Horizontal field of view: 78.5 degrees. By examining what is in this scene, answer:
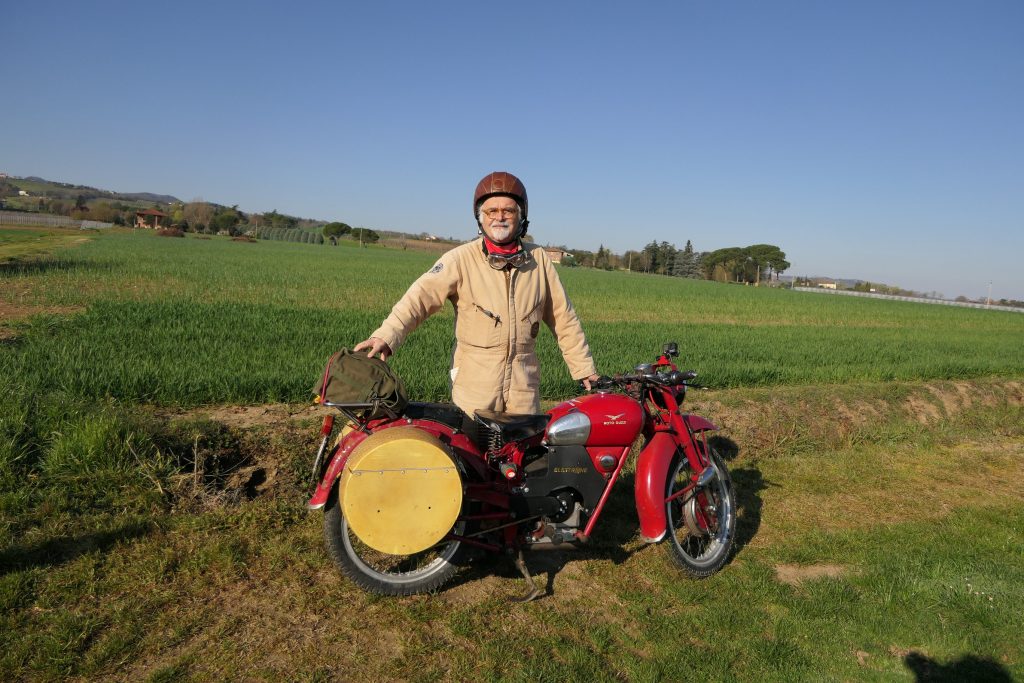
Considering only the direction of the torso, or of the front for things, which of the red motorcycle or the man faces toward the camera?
the man

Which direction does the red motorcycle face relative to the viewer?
to the viewer's right

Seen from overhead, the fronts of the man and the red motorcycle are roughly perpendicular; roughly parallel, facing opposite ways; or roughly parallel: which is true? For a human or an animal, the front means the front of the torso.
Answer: roughly perpendicular

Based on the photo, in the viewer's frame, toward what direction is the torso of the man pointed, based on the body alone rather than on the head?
toward the camera

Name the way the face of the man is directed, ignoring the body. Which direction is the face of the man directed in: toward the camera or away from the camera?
toward the camera

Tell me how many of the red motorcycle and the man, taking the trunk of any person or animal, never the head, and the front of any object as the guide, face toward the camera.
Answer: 1
